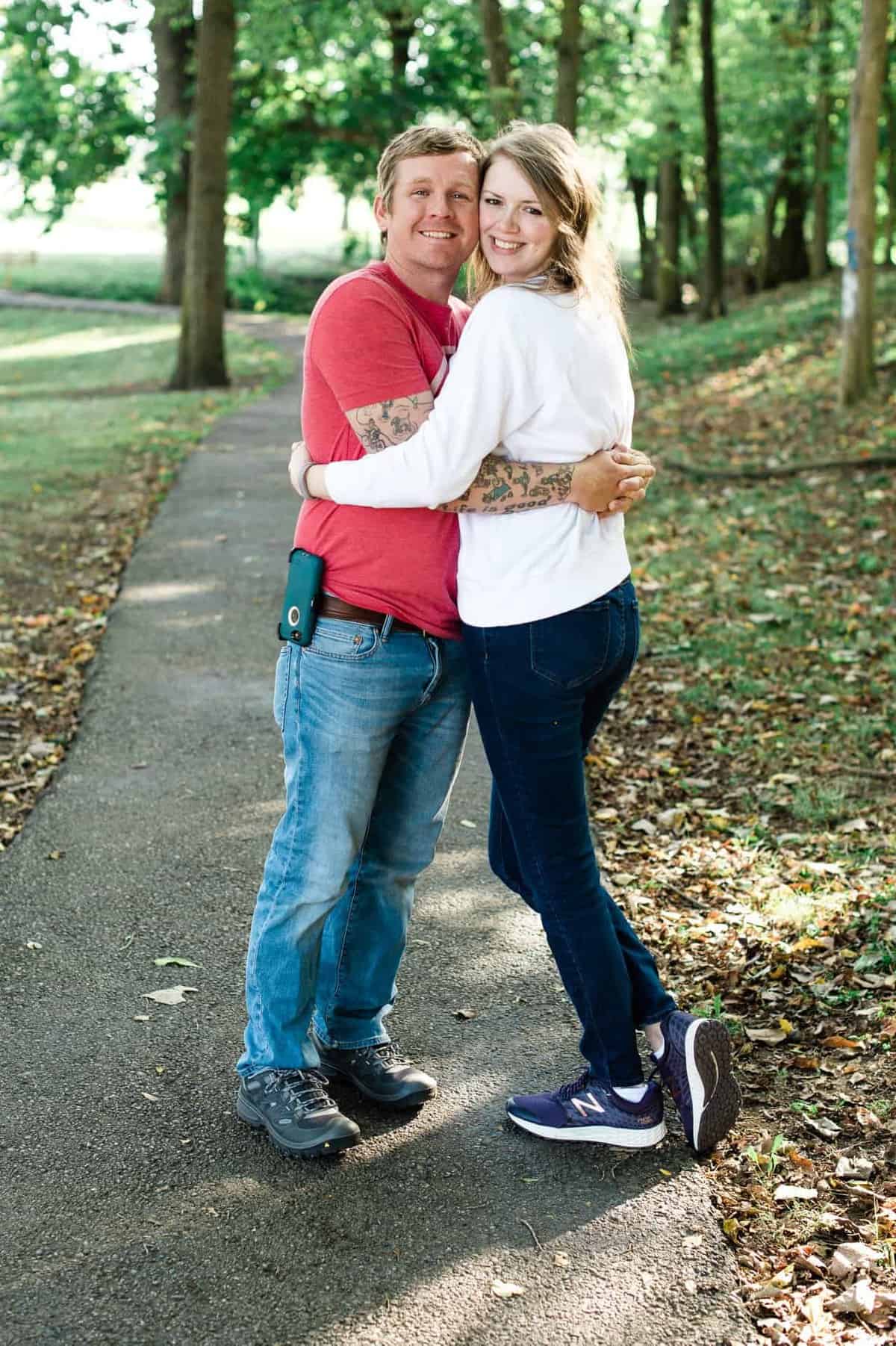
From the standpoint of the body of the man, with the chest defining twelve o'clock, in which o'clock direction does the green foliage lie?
The green foliage is roughly at 7 o'clock from the man.

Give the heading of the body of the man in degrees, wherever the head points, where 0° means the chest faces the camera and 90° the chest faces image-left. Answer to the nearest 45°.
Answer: approximately 315°

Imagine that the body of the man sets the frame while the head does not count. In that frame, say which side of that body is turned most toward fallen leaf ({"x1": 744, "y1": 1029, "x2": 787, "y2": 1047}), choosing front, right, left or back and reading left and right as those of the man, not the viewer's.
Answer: left
